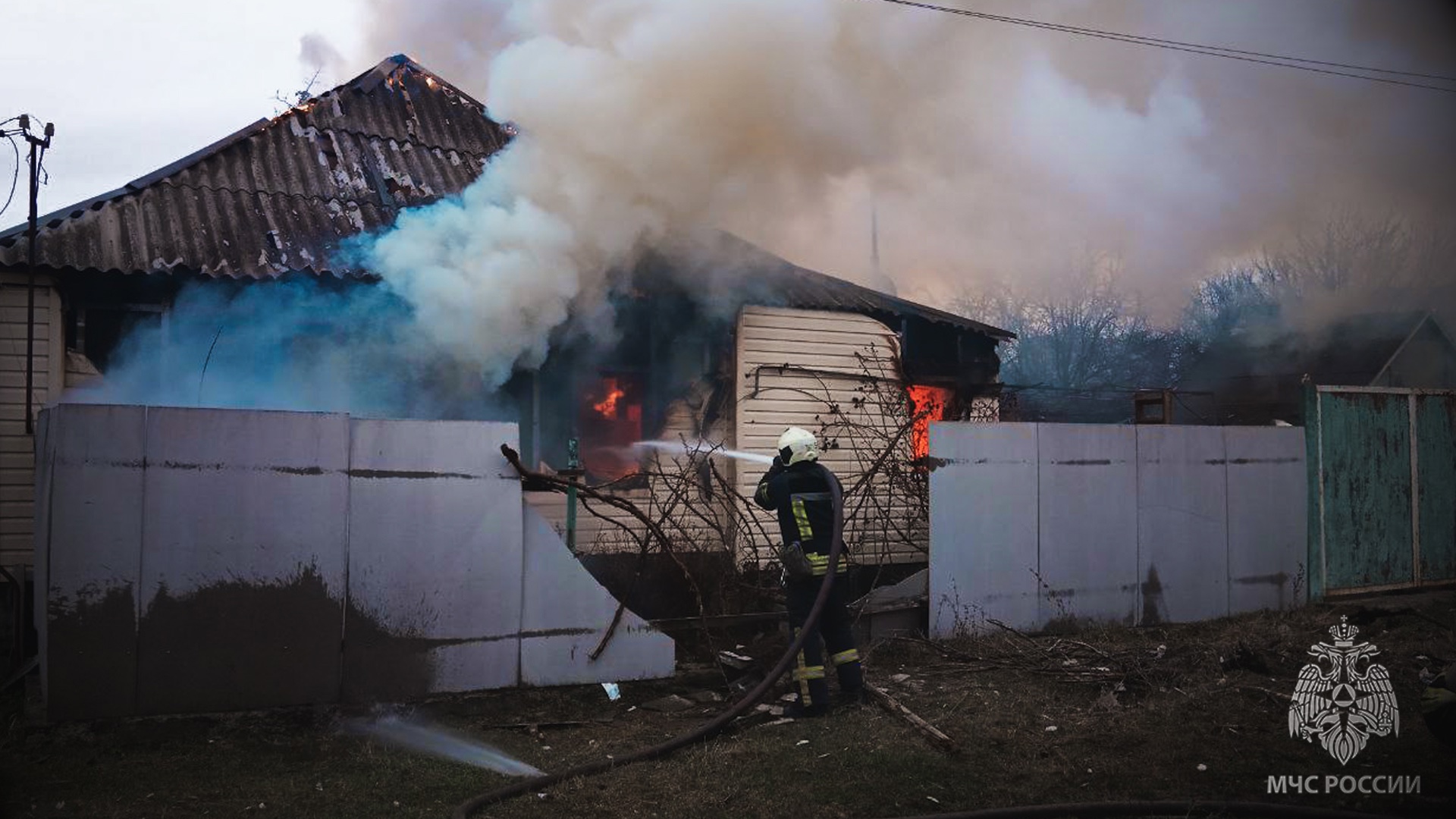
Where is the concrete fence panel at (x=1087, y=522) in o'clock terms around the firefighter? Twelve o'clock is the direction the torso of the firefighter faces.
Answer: The concrete fence panel is roughly at 3 o'clock from the firefighter.

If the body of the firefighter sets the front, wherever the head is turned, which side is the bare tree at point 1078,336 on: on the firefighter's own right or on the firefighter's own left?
on the firefighter's own right

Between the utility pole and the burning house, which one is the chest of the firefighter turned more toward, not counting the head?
the burning house

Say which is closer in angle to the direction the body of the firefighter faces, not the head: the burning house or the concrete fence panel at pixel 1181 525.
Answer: the burning house

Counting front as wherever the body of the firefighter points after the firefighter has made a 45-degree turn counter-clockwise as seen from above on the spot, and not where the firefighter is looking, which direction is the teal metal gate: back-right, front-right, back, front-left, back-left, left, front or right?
back-right

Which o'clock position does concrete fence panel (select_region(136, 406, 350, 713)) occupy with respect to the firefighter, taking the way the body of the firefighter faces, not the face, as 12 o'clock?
The concrete fence panel is roughly at 10 o'clock from the firefighter.

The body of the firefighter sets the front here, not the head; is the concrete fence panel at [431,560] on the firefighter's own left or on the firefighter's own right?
on the firefighter's own left

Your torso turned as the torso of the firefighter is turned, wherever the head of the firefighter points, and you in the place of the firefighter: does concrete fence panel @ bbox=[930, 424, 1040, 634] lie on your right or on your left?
on your right

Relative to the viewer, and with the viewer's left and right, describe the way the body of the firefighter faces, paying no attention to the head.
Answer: facing away from the viewer and to the left of the viewer

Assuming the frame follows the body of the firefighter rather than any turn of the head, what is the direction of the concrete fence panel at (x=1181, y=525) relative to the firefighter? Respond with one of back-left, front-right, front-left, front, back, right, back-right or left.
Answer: right

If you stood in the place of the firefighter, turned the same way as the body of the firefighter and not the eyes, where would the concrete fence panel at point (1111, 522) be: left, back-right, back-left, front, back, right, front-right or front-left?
right

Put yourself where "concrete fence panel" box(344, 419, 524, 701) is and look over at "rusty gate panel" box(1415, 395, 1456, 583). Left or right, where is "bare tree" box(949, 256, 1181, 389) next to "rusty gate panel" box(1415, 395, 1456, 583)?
left
